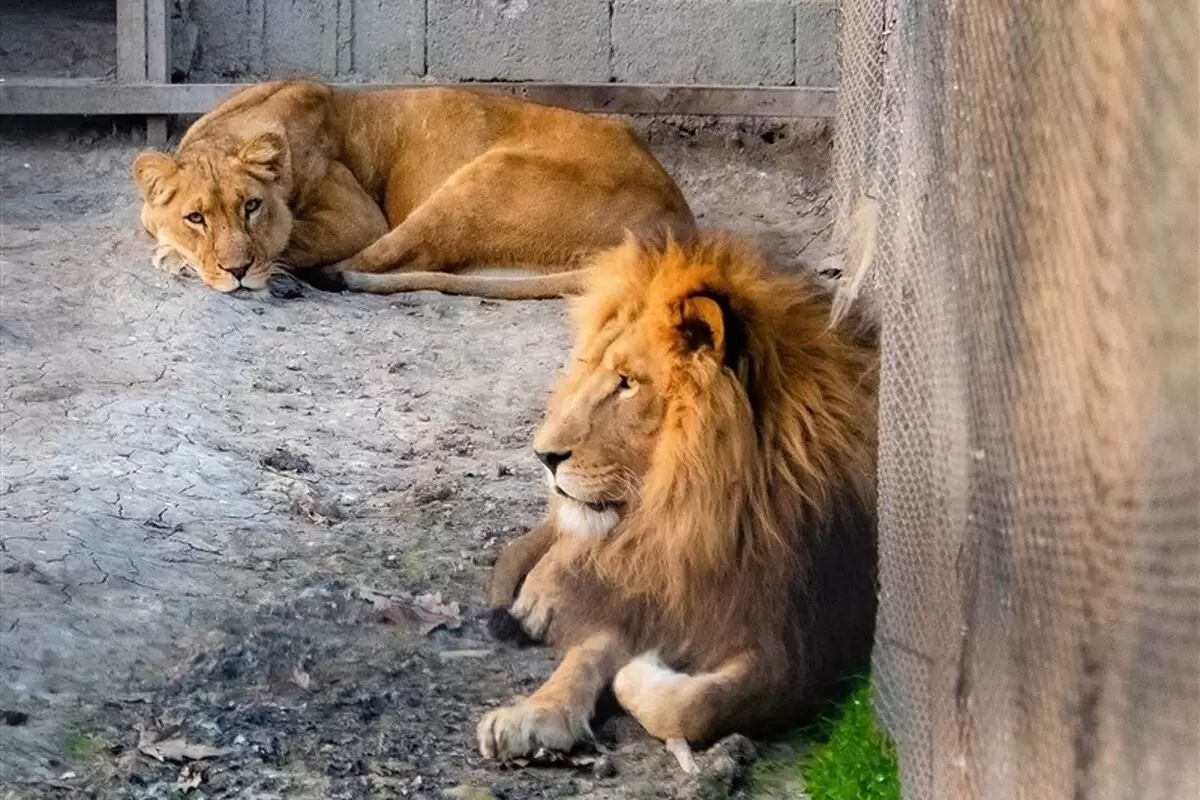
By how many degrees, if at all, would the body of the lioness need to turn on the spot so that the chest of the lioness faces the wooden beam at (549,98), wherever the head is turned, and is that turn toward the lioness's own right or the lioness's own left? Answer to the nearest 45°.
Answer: approximately 135° to the lioness's own right

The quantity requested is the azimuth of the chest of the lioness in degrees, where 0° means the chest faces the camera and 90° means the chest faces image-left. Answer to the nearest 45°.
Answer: approximately 90°

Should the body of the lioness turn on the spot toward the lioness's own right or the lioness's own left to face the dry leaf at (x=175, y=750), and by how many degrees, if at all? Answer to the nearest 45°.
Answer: approximately 90° to the lioness's own left

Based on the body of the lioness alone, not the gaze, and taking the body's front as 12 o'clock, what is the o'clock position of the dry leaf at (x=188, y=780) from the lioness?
The dry leaf is roughly at 9 o'clock from the lioness.

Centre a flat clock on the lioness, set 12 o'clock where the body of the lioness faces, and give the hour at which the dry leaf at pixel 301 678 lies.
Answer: The dry leaf is roughly at 9 o'clock from the lioness.

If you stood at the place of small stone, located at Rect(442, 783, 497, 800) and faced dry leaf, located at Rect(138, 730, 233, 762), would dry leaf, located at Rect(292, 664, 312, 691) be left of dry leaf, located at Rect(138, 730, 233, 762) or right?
right

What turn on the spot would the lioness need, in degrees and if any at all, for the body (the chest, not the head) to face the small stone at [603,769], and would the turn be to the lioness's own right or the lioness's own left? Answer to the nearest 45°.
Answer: approximately 90° to the lioness's own left

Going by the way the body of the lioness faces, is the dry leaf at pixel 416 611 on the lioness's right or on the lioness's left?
on the lioness's left

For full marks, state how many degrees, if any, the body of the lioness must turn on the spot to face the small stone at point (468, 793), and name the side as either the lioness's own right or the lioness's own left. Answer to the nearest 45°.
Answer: approximately 90° to the lioness's own left

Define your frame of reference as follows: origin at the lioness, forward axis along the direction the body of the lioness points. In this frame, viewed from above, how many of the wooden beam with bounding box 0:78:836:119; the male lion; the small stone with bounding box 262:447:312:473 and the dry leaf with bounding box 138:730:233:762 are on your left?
3
